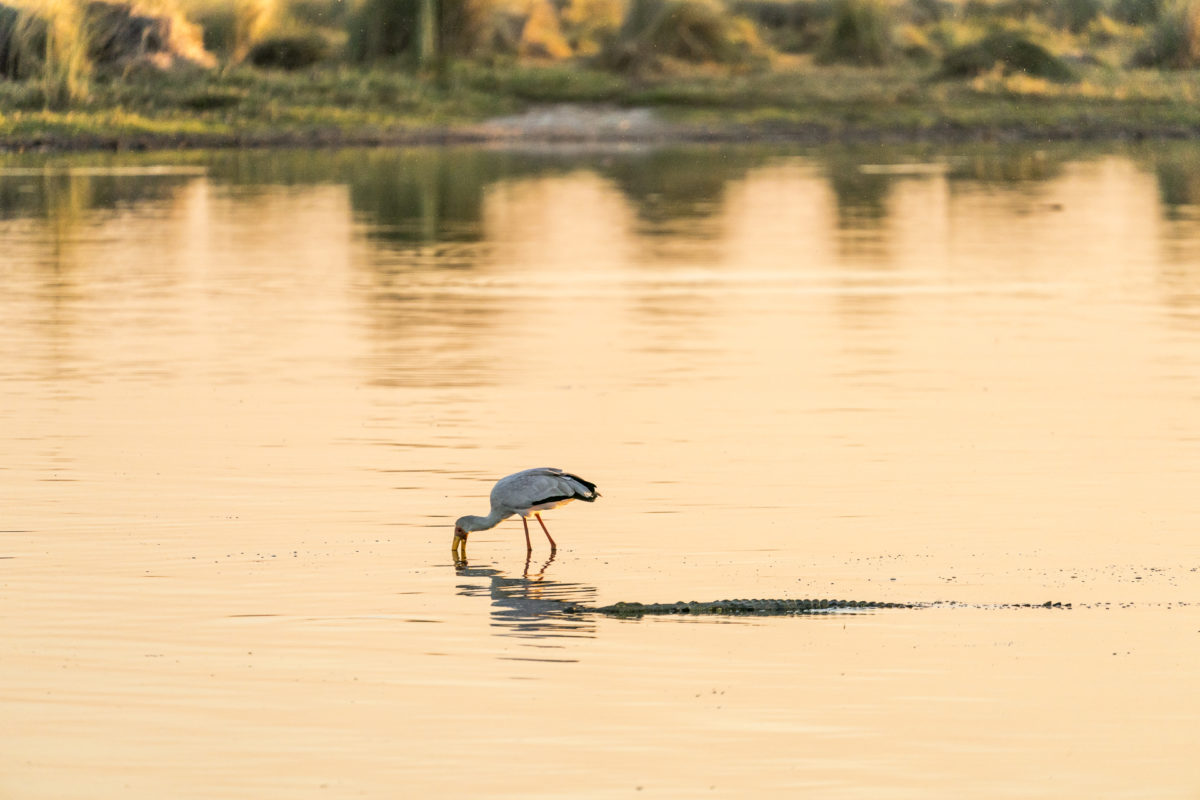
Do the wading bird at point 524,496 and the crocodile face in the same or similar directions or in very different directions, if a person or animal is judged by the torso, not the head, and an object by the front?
same or similar directions

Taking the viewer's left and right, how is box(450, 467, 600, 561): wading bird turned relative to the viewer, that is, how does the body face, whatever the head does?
facing to the left of the viewer

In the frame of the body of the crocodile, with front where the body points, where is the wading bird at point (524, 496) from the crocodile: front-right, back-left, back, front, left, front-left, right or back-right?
front-right

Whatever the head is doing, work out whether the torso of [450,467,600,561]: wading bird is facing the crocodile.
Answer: no

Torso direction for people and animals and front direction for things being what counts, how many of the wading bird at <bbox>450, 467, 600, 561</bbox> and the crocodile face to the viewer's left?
2

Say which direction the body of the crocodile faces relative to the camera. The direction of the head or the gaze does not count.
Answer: to the viewer's left
